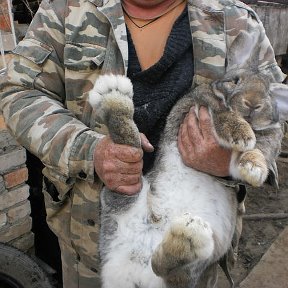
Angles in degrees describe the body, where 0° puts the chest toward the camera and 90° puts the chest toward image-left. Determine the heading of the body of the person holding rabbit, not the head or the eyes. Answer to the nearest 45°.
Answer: approximately 0°
